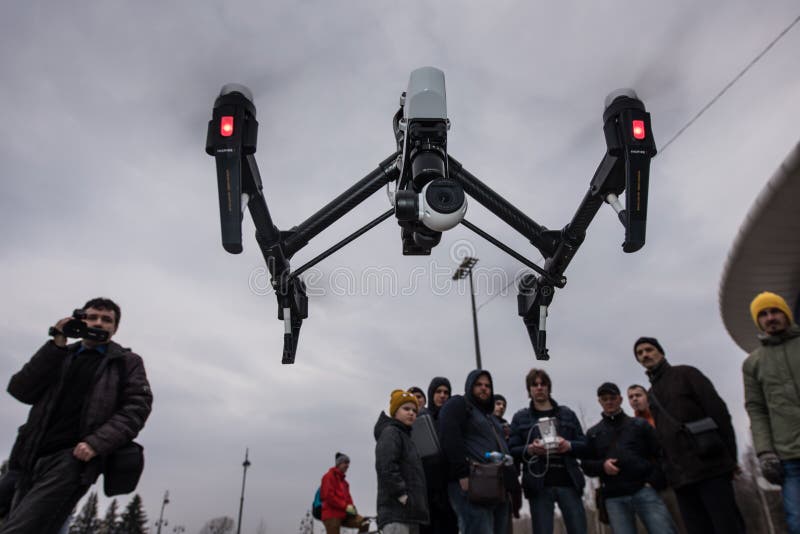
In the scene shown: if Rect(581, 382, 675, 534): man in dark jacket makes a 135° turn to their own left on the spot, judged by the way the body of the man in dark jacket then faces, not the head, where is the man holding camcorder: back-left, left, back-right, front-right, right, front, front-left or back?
back

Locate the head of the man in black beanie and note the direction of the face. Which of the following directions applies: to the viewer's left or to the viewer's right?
to the viewer's left

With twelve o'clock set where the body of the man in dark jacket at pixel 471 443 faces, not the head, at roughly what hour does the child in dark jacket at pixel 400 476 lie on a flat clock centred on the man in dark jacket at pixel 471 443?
the child in dark jacket at pixel 400 476 is roughly at 4 o'clock from the man in dark jacket at pixel 471 443.

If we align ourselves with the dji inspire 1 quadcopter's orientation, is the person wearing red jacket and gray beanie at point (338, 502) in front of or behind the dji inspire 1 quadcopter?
behind

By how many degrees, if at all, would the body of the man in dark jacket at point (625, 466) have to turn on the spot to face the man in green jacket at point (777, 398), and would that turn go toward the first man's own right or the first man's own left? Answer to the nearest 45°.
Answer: approximately 45° to the first man's own left

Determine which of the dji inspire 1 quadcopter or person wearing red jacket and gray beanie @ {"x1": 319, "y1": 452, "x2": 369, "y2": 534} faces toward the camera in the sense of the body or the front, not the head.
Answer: the dji inspire 1 quadcopter

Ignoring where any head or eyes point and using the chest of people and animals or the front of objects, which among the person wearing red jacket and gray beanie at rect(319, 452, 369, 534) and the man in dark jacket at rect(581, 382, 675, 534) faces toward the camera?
the man in dark jacket

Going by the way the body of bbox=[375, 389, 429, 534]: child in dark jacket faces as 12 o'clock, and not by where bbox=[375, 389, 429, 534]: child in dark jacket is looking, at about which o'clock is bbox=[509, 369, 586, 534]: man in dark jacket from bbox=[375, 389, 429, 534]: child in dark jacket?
bbox=[509, 369, 586, 534]: man in dark jacket is roughly at 10 o'clock from bbox=[375, 389, 429, 534]: child in dark jacket.

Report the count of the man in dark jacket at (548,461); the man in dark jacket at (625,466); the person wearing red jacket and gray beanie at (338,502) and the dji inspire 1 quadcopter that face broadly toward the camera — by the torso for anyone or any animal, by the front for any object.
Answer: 3

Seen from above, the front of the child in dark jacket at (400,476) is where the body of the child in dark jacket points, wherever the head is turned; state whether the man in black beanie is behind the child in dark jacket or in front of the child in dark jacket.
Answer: in front

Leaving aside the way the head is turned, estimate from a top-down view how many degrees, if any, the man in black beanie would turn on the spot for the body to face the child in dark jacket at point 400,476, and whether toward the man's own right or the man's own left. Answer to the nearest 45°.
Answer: approximately 45° to the man's own right

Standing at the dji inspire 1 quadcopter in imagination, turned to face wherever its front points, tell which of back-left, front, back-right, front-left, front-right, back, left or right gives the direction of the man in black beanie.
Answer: back-left

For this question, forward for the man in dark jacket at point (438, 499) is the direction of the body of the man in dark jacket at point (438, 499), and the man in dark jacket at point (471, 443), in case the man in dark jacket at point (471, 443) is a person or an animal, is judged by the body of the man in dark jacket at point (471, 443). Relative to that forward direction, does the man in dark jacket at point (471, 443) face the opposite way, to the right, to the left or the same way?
the same way

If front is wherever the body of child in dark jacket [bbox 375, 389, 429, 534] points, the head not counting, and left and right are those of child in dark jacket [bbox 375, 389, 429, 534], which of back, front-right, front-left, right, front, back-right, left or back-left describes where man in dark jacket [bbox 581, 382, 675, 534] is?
front-left

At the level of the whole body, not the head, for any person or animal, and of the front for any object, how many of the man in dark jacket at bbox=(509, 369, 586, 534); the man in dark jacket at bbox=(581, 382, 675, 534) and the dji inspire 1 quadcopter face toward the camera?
3

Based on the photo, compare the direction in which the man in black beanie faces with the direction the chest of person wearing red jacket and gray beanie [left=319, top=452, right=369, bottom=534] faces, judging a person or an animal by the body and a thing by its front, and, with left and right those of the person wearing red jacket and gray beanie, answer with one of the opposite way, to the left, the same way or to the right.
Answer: the opposite way

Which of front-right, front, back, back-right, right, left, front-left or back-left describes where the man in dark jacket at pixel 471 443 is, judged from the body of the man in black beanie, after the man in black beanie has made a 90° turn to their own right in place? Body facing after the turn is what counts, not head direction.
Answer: front-left

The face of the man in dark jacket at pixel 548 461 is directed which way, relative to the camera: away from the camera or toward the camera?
toward the camera

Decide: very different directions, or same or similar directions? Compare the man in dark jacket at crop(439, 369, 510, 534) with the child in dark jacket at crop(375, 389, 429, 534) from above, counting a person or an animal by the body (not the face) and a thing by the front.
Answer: same or similar directions
